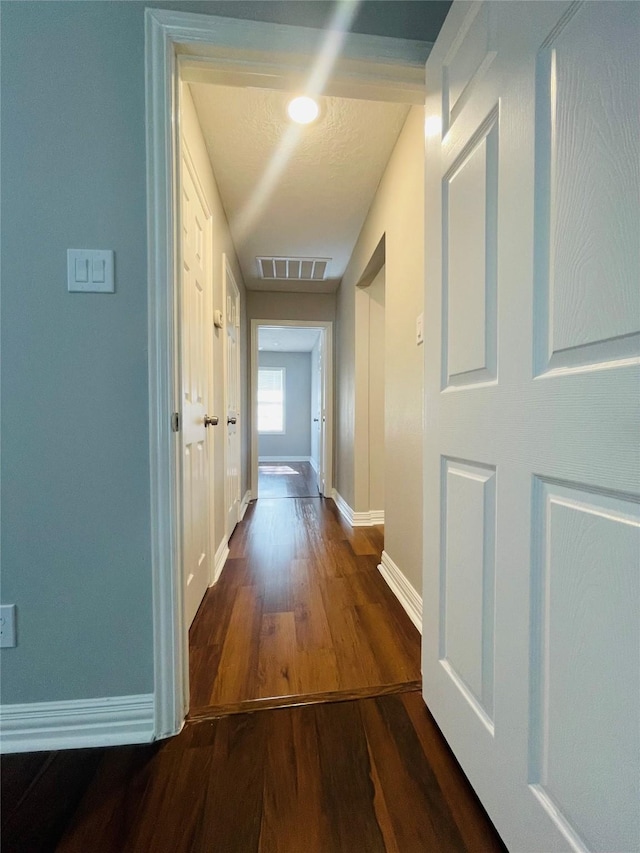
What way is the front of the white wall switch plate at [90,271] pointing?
toward the camera

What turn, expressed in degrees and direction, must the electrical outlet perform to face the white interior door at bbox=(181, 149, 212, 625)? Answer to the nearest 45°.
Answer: approximately 135° to its left

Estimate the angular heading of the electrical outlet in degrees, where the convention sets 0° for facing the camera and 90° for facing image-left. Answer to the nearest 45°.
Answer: approximately 0°

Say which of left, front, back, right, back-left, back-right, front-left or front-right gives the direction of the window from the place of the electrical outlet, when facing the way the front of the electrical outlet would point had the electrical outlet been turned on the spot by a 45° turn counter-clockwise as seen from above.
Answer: left

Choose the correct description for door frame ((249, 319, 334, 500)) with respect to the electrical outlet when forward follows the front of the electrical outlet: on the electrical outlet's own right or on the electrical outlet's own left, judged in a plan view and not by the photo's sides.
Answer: on the electrical outlet's own left

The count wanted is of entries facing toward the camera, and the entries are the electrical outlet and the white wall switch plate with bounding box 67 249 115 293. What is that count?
2

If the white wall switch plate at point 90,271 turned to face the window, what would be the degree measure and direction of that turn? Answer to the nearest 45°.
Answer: approximately 135° to its left

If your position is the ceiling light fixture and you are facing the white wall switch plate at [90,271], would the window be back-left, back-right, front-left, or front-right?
back-right
